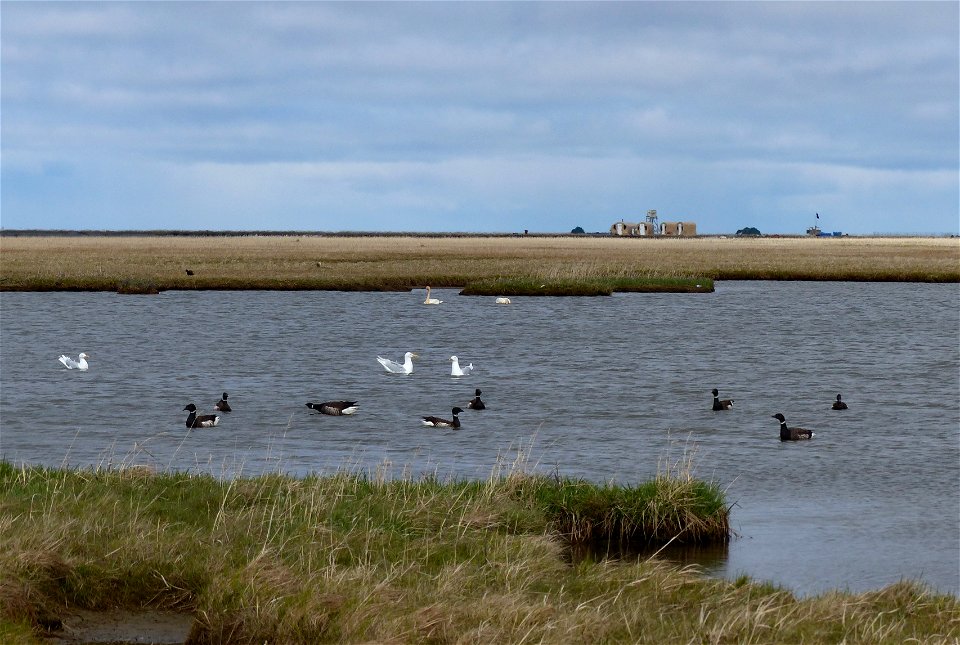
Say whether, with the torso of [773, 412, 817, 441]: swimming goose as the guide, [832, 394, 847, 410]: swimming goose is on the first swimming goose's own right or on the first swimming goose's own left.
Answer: on the first swimming goose's own right

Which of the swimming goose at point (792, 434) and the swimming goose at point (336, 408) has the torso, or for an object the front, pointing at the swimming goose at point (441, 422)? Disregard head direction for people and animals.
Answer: the swimming goose at point (792, 434)

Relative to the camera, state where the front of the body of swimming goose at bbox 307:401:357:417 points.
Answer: to the viewer's left

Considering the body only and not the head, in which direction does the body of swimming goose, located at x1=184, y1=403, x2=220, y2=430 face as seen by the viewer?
to the viewer's left

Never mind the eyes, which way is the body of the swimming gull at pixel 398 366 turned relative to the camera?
to the viewer's right

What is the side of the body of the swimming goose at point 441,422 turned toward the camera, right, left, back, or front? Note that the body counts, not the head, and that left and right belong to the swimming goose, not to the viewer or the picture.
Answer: right
